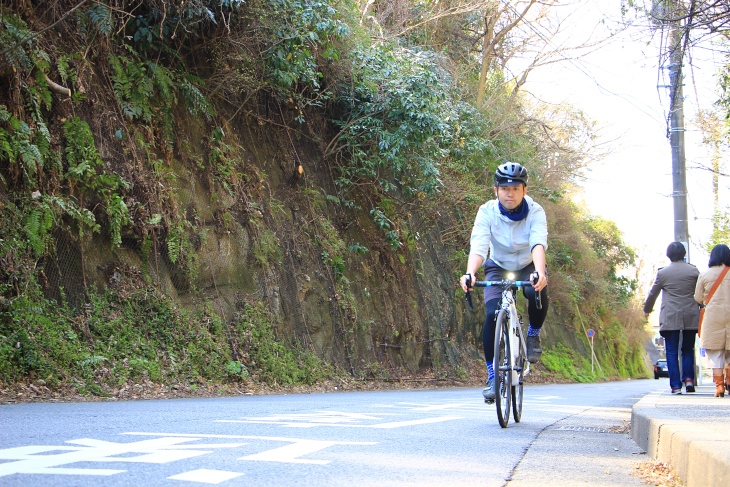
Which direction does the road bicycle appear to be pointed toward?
toward the camera

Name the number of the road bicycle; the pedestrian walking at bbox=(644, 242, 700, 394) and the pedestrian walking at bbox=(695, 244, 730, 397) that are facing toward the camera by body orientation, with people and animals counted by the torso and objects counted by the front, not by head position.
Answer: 1

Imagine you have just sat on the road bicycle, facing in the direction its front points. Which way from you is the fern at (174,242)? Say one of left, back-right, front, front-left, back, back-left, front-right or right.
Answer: back-right

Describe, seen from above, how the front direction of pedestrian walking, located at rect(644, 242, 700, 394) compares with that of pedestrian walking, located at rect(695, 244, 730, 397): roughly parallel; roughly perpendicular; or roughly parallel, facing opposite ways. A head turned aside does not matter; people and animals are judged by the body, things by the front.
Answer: roughly parallel

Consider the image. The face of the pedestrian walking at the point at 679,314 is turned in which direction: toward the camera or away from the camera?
away from the camera

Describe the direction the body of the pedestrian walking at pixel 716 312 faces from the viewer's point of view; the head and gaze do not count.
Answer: away from the camera

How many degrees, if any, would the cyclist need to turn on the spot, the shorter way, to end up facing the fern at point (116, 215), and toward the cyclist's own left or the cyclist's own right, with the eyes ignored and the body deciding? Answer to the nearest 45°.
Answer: approximately 135° to the cyclist's own right

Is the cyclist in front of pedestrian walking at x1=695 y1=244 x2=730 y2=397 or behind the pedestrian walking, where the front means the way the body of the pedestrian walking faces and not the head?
behind

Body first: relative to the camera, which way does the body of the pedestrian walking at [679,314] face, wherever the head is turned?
away from the camera

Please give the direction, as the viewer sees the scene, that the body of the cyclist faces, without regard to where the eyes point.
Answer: toward the camera

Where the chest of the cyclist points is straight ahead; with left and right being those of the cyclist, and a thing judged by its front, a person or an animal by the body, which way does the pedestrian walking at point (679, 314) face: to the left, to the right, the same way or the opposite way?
the opposite way

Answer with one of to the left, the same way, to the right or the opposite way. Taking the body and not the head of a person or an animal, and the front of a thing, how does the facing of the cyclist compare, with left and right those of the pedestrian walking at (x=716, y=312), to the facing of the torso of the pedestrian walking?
the opposite way

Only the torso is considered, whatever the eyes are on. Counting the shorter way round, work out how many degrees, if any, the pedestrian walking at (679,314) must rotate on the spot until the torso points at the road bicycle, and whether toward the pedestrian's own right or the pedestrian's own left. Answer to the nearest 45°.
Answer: approximately 180°

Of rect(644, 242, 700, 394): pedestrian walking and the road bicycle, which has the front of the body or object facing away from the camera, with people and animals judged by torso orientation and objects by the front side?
the pedestrian walking
